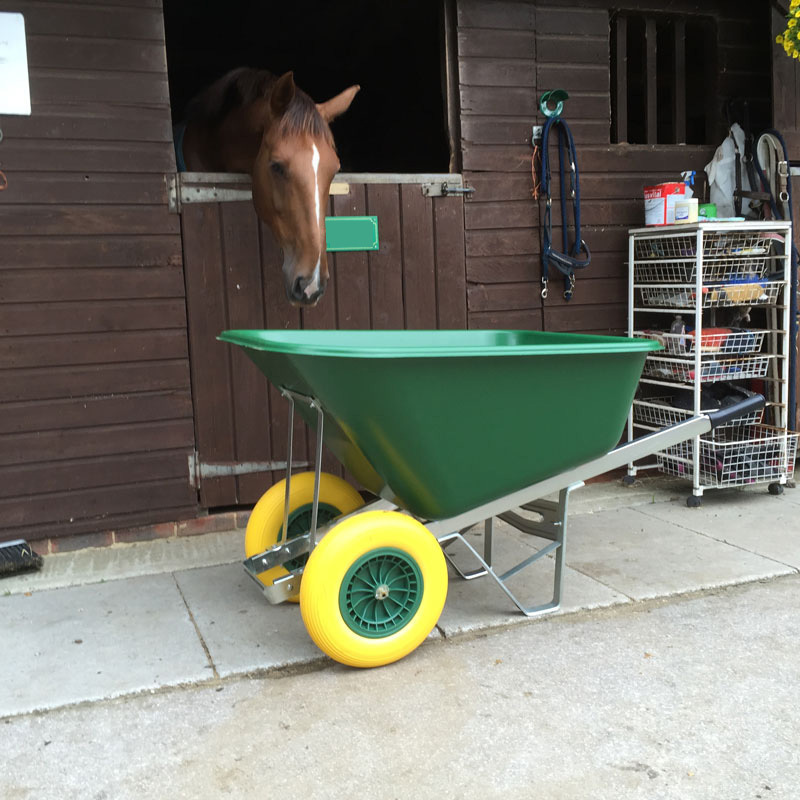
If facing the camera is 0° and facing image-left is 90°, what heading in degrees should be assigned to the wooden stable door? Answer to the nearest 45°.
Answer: approximately 0°

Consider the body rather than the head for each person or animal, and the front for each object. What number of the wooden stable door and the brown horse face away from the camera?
0

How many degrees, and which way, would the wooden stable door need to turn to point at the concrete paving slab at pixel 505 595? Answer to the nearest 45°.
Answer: approximately 45° to its left

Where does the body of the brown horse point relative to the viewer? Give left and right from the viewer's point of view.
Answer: facing the viewer and to the right of the viewer

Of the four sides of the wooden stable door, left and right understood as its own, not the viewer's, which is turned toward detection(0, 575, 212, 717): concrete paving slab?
front

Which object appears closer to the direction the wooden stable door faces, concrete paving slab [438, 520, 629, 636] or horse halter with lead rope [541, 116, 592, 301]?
the concrete paving slab

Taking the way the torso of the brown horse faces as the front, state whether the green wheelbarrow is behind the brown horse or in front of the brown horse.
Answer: in front

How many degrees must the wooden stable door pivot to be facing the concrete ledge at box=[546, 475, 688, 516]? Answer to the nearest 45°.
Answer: approximately 90° to its left

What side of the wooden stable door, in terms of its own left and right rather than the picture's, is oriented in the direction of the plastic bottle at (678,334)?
left
